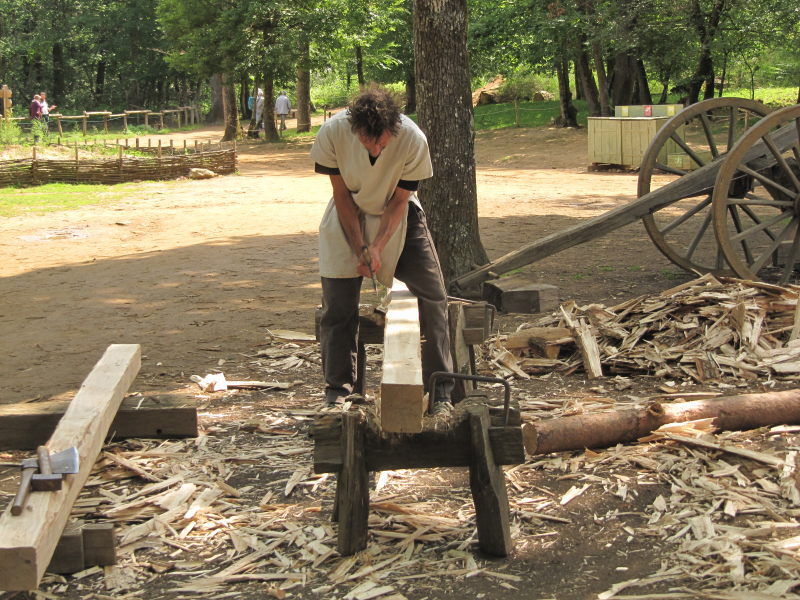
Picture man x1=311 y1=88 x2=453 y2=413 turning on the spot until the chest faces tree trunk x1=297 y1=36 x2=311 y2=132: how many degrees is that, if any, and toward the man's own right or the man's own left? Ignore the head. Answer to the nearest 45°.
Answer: approximately 180°

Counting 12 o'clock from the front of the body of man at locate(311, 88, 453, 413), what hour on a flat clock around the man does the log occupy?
The log is roughly at 9 o'clock from the man.

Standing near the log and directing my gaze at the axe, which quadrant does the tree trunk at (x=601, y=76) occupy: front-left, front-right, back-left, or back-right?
back-right

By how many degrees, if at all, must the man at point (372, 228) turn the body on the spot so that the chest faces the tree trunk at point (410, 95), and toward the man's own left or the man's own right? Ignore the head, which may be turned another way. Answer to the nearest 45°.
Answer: approximately 180°

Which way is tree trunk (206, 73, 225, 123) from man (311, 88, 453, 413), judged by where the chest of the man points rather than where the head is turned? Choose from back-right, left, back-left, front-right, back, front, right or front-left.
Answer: back

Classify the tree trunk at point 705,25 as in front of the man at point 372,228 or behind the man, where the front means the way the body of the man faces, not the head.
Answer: behind

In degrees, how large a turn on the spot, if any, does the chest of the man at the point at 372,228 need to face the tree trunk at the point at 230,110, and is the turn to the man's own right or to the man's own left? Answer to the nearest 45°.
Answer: approximately 180°

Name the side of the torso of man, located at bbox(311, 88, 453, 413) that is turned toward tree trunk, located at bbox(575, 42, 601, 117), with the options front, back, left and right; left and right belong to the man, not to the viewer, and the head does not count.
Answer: back

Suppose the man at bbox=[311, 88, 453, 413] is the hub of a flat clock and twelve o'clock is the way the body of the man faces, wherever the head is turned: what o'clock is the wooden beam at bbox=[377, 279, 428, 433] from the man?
The wooden beam is roughly at 12 o'clock from the man.

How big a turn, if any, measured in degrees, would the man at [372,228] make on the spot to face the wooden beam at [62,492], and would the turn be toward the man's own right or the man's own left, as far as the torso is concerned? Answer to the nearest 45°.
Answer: approximately 45° to the man's own right

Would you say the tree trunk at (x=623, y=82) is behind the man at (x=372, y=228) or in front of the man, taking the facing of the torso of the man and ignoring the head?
behind

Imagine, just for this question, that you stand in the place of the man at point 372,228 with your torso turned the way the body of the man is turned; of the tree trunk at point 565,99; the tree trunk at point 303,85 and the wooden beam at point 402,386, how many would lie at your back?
2

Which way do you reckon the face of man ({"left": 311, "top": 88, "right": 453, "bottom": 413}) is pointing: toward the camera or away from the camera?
toward the camera

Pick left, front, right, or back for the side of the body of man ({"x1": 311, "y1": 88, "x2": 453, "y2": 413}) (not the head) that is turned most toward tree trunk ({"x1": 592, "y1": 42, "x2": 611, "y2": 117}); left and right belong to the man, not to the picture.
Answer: back

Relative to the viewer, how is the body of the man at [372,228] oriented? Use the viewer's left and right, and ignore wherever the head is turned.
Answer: facing the viewer

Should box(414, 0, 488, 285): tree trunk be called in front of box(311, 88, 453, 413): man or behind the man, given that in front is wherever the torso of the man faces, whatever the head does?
behind

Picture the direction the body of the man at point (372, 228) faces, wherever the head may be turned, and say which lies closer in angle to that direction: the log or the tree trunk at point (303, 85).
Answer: the log
